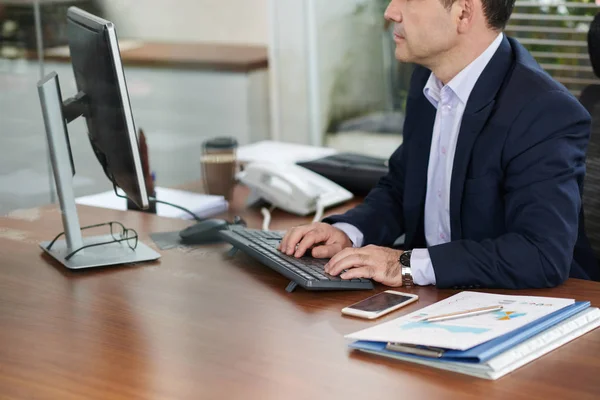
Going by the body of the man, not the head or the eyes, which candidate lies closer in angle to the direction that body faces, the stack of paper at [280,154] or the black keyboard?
the black keyboard

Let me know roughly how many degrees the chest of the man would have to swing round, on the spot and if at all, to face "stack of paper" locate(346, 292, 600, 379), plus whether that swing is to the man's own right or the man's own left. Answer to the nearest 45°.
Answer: approximately 45° to the man's own left

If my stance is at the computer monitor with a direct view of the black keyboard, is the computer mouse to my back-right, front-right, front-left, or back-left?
front-left

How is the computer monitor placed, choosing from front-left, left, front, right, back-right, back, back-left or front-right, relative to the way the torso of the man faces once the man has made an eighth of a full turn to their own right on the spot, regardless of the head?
front

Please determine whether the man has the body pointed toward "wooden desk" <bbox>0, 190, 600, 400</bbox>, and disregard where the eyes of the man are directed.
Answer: yes

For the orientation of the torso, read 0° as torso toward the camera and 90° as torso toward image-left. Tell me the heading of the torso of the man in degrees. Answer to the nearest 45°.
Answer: approximately 45°

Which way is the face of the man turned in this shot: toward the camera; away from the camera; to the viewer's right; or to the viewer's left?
to the viewer's left

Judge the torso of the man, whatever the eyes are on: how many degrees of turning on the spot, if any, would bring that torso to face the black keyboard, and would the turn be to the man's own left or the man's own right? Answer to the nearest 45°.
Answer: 0° — they already face it

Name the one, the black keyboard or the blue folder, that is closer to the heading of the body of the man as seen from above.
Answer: the black keyboard
